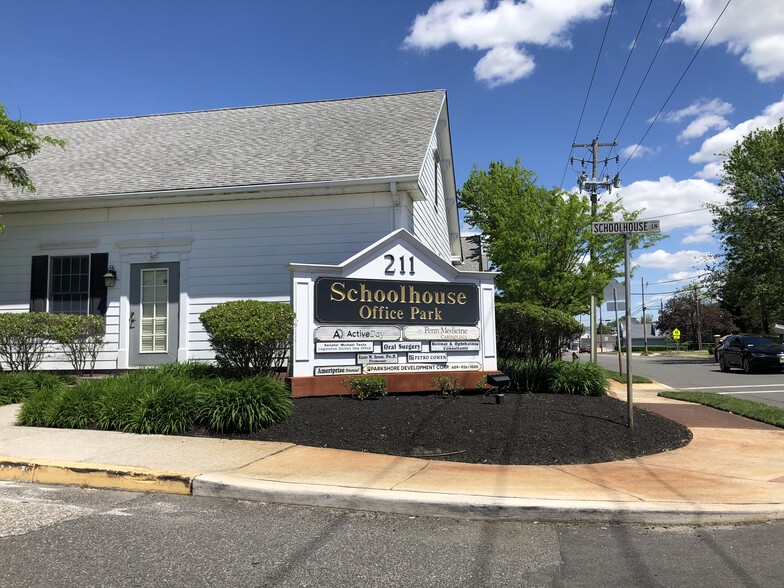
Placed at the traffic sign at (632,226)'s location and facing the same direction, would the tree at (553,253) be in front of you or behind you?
behind

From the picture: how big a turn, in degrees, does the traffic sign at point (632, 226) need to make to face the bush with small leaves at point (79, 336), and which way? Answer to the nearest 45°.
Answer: approximately 90° to its right

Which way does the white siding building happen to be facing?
toward the camera

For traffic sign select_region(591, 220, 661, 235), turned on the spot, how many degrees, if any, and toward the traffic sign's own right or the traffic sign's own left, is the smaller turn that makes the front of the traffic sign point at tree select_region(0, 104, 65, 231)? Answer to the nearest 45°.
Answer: approximately 90° to the traffic sign's own right

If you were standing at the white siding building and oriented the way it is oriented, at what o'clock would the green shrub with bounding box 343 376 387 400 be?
The green shrub is roughly at 11 o'clock from the white siding building.

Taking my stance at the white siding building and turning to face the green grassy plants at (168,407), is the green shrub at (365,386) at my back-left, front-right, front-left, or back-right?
front-left

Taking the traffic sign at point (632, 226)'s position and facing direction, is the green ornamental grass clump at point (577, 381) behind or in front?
behind

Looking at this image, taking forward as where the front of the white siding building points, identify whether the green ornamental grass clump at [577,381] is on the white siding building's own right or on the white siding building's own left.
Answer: on the white siding building's own left

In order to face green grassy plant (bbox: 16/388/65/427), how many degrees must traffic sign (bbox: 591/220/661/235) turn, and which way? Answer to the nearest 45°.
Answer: approximately 90° to its right

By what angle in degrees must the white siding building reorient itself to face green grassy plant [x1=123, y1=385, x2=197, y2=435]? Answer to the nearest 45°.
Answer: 0° — it already faces it

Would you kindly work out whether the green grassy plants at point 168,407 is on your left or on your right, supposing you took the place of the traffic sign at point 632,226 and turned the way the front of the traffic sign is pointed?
on your right

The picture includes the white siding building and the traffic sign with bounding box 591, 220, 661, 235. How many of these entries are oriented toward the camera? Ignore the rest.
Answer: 2

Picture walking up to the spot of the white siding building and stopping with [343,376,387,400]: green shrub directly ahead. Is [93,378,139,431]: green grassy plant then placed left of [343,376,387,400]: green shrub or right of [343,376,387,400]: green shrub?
right

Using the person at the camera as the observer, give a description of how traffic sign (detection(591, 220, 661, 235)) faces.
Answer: facing the viewer

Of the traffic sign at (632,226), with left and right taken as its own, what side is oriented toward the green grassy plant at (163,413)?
right

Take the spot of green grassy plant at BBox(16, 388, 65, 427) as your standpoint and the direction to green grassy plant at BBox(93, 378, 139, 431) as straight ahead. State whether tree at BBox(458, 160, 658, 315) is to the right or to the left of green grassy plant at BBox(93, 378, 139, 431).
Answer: left
